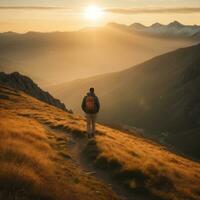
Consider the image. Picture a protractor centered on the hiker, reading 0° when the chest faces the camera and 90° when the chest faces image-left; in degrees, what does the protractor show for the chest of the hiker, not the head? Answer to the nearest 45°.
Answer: approximately 180°
